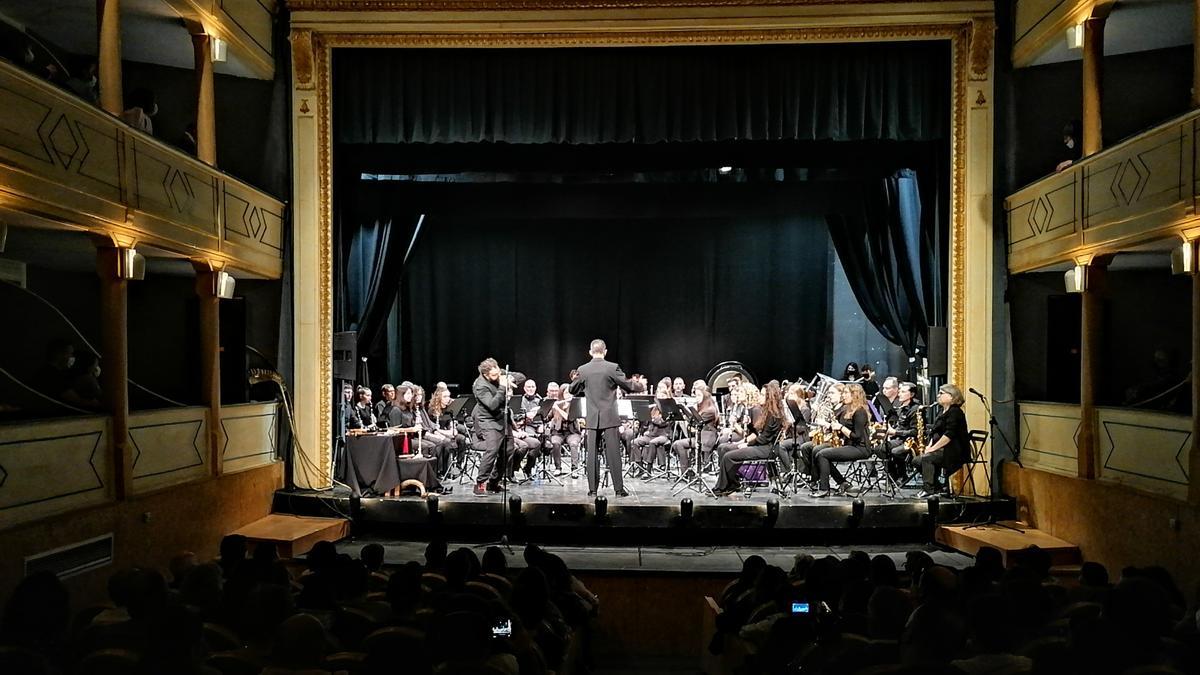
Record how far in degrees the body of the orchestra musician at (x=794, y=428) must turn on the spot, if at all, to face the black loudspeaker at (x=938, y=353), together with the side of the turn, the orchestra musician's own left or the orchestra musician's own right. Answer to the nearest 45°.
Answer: approximately 180°

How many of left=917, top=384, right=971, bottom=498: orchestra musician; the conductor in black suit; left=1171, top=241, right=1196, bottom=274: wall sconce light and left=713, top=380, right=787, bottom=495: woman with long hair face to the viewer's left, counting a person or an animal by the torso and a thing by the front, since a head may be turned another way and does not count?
3

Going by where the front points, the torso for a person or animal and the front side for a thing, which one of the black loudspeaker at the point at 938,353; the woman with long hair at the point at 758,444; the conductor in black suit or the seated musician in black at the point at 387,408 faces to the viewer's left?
the woman with long hair

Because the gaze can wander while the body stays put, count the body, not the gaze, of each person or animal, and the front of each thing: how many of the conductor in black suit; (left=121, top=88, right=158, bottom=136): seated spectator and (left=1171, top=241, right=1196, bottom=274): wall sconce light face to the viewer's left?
1

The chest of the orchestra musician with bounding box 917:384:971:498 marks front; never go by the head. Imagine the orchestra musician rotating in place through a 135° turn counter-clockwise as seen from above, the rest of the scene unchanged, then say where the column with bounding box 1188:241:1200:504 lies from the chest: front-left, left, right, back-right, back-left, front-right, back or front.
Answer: front

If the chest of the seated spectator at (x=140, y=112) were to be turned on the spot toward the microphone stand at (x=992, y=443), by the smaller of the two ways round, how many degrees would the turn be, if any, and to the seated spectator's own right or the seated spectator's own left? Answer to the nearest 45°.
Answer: approximately 45° to the seated spectator's own right

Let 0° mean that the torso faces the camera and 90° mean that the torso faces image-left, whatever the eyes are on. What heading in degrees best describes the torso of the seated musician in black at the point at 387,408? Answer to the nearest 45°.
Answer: approximately 270°

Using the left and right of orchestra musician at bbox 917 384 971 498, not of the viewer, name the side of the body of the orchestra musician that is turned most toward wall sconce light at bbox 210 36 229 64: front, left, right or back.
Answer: front

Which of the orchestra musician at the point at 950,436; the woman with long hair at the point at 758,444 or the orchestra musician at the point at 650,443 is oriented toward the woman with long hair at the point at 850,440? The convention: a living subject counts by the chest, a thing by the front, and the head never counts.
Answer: the orchestra musician at the point at 950,436

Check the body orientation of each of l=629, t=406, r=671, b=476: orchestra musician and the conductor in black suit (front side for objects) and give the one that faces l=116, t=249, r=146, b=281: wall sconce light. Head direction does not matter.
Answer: the orchestra musician

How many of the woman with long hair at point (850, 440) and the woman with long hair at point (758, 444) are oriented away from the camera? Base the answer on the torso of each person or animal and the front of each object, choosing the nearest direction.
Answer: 0

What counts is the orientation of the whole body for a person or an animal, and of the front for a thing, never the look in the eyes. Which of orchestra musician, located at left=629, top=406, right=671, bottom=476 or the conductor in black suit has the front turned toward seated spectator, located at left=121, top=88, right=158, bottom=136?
the orchestra musician

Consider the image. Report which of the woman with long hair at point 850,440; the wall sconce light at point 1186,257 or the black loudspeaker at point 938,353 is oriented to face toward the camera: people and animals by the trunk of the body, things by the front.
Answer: the black loudspeaker

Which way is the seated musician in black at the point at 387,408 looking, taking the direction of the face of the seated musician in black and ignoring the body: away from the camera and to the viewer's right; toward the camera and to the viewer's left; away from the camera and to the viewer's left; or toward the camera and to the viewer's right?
toward the camera and to the viewer's right
